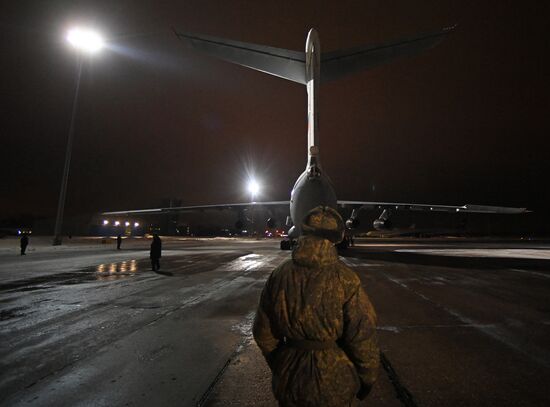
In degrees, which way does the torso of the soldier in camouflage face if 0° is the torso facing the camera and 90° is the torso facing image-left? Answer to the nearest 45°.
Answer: approximately 180°

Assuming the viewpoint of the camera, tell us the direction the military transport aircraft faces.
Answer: facing away from the viewer

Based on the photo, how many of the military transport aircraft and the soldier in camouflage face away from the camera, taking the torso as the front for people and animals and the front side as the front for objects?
2
